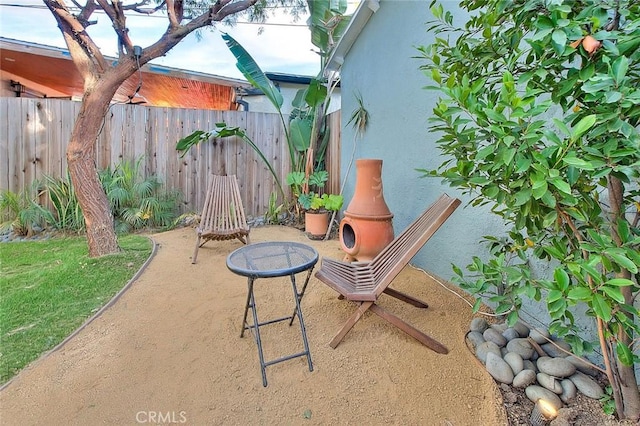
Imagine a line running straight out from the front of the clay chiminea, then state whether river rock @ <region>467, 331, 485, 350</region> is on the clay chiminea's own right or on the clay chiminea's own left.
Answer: on the clay chiminea's own left

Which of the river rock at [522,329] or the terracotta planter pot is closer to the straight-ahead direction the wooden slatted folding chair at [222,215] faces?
the river rock

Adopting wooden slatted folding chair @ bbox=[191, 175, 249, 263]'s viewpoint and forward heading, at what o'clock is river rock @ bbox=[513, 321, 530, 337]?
The river rock is roughly at 11 o'clock from the wooden slatted folding chair.

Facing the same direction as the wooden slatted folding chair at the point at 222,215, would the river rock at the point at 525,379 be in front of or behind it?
in front

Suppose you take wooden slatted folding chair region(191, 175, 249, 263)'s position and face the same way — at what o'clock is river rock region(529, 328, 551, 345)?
The river rock is roughly at 11 o'clock from the wooden slatted folding chair.

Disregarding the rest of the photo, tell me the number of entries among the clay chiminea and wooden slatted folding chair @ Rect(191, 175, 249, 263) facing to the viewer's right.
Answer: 0

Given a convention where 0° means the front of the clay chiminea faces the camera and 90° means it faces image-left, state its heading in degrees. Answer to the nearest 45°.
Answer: approximately 45°

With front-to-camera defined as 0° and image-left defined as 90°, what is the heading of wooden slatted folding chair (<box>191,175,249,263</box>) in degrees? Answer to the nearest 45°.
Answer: approximately 0°

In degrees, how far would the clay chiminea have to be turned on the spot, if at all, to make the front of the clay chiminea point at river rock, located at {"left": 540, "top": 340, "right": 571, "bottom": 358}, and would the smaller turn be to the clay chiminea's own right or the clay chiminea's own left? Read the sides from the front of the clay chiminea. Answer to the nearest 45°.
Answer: approximately 90° to the clay chiminea's own left

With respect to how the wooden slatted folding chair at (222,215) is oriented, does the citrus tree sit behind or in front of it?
in front

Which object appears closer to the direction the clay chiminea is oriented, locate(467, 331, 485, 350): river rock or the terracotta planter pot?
the river rock
